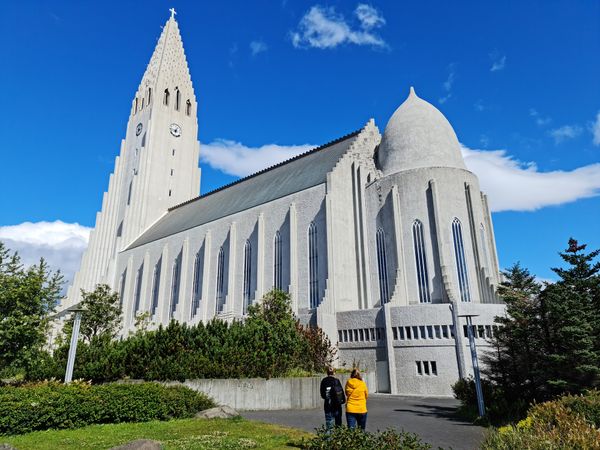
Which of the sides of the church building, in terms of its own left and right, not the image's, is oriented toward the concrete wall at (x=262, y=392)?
left

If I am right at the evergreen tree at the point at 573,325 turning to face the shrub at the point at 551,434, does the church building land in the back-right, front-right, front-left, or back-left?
back-right

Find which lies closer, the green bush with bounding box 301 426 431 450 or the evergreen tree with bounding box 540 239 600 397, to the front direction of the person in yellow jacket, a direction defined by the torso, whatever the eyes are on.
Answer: the evergreen tree

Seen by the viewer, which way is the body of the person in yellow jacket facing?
away from the camera

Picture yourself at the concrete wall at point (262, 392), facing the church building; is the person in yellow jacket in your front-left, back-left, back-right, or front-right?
back-right

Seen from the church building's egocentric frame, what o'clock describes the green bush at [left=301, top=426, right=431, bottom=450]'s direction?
The green bush is roughly at 8 o'clock from the church building.

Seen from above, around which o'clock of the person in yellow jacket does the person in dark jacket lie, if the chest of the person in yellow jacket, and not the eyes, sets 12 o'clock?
The person in dark jacket is roughly at 10 o'clock from the person in yellow jacket.

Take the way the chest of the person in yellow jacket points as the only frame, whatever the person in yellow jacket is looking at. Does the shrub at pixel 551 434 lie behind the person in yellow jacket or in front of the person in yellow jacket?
behind

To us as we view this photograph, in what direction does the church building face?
facing away from the viewer and to the left of the viewer

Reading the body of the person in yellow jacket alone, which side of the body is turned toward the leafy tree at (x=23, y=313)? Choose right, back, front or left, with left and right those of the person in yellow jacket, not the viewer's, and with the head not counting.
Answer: left
